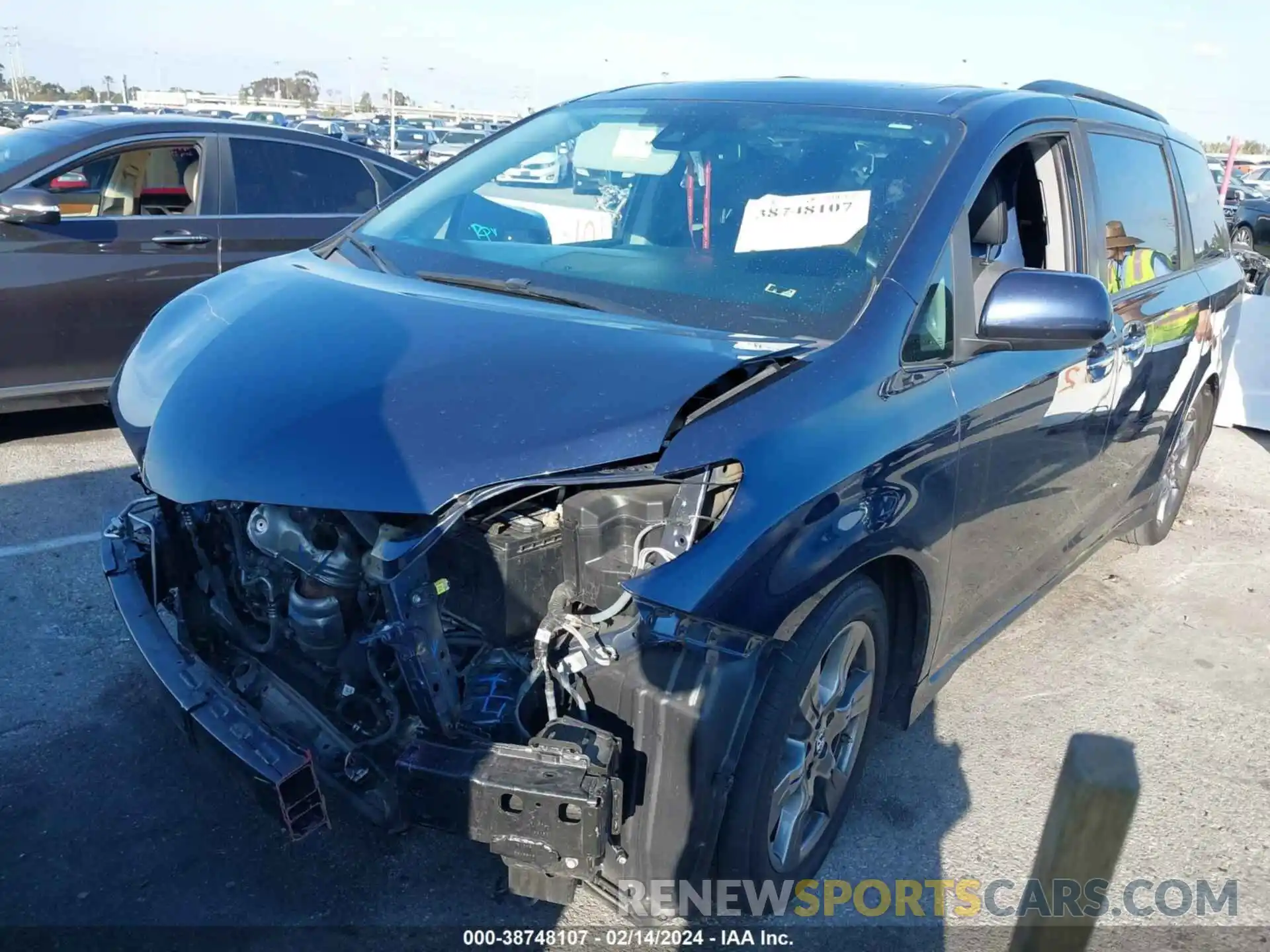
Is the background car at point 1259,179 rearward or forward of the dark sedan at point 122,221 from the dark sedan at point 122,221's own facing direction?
rearward

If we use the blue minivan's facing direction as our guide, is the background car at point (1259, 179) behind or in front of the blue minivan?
behind

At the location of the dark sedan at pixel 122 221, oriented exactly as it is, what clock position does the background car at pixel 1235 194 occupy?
The background car is roughly at 5 o'clock from the dark sedan.

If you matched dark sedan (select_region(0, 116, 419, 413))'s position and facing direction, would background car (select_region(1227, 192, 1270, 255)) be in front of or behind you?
behind

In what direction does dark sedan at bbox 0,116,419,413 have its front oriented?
to the viewer's left

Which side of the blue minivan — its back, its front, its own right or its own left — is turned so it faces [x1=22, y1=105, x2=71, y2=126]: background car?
right

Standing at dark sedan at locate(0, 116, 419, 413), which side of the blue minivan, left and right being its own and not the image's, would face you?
right

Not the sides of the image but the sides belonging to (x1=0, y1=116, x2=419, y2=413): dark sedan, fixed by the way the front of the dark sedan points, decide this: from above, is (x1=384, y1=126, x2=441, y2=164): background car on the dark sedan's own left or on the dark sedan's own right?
on the dark sedan's own right

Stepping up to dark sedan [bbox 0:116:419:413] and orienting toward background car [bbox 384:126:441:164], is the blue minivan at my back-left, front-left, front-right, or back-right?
back-right

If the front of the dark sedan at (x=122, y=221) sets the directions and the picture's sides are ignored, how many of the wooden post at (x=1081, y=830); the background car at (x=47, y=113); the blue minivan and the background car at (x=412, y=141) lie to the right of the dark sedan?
2

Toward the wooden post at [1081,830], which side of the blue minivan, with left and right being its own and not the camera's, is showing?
left
